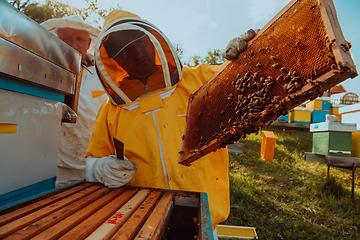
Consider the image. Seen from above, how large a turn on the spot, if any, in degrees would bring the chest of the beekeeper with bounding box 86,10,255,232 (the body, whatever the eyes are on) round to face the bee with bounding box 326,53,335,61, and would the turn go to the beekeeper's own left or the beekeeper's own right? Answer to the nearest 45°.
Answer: approximately 45° to the beekeeper's own left

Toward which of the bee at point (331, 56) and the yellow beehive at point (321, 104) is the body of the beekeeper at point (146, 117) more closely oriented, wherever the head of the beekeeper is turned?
the bee
